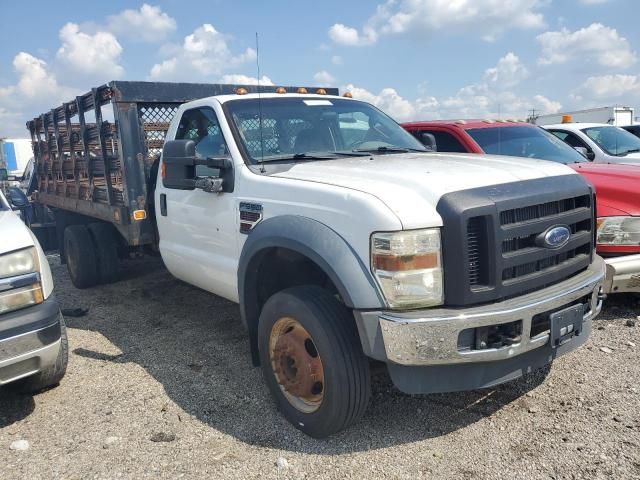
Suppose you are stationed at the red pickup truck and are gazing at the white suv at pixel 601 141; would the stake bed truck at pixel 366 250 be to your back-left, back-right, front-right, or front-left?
back-left

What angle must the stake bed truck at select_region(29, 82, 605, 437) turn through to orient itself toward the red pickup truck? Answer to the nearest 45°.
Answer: approximately 90° to its left

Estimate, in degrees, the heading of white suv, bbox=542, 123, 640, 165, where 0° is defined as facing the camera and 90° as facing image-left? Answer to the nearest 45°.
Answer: approximately 315°

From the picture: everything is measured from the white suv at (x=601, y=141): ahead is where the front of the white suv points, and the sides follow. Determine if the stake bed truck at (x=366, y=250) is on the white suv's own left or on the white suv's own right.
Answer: on the white suv's own right

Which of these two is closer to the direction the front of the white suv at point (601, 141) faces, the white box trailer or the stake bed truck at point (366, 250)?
the stake bed truck

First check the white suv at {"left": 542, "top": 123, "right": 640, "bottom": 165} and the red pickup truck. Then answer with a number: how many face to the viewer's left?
0

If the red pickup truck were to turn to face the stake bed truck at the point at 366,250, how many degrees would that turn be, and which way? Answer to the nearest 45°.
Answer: approximately 90° to its right

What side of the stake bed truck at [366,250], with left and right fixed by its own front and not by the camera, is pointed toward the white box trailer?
left

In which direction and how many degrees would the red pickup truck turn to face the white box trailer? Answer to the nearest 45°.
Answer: approximately 135° to its left

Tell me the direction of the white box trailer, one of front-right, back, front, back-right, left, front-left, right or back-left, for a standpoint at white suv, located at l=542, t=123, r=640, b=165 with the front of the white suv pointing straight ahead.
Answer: back-left

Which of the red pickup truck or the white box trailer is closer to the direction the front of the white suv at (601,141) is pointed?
the red pickup truck

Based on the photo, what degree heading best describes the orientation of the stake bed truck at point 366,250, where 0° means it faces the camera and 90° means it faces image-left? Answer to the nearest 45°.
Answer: approximately 315°

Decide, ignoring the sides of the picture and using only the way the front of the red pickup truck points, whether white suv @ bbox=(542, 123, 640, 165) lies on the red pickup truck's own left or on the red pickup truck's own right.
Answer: on the red pickup truck's own left
